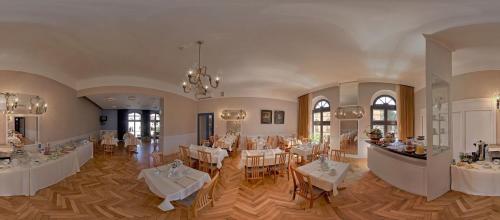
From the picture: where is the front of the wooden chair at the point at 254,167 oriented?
away from the camera

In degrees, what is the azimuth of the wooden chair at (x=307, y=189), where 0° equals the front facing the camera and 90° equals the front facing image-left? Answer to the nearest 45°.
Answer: approximately 225°

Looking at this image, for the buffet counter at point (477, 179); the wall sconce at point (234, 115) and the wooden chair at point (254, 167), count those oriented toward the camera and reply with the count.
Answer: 2

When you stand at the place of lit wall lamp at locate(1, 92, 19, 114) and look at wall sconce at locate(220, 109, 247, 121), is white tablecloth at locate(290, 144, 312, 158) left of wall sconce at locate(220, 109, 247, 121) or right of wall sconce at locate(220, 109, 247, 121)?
right

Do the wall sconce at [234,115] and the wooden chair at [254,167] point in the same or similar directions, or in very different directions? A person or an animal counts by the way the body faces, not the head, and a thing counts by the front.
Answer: very different directions

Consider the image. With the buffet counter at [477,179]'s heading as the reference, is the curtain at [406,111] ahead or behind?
behind
